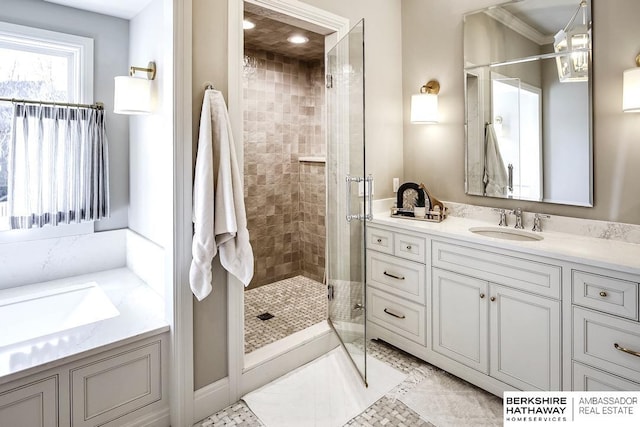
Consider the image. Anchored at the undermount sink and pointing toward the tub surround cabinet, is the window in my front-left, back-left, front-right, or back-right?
front-right

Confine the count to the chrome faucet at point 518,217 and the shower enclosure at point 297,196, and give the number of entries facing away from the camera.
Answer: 0

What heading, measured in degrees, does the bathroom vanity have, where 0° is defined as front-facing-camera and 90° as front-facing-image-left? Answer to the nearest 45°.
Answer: approximately 45°

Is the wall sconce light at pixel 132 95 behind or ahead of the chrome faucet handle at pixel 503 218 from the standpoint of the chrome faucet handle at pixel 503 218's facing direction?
ahead

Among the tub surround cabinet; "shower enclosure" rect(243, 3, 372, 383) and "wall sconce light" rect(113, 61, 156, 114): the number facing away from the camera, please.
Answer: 0

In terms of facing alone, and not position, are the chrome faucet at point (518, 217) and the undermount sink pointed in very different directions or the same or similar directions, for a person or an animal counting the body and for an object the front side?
same or similar directions

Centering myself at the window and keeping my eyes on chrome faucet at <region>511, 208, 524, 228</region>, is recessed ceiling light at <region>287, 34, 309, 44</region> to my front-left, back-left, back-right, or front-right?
front-left

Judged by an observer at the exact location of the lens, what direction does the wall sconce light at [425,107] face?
facing the viewer and to the left of the viewer

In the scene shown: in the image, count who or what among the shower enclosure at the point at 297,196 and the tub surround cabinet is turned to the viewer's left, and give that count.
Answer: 0

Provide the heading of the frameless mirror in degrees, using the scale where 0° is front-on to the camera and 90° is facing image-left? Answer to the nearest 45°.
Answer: approximately 45°

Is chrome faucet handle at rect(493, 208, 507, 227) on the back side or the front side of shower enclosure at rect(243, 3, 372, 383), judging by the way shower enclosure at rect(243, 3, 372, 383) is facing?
on the front side

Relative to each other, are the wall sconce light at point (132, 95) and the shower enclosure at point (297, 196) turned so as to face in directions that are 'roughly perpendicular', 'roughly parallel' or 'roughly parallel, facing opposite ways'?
roughly perpendicular
